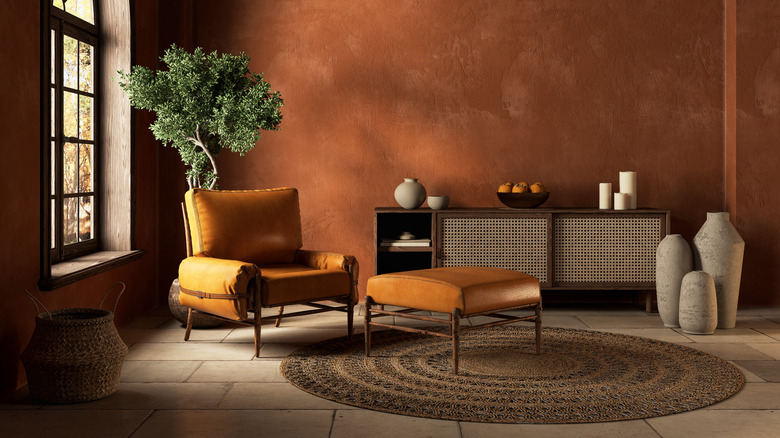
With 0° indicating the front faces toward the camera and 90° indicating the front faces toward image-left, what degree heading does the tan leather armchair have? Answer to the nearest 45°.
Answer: approximately 315°

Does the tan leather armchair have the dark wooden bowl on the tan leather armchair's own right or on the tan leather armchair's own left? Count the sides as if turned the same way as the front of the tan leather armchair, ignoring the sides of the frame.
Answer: on the tan leather armchair's own left

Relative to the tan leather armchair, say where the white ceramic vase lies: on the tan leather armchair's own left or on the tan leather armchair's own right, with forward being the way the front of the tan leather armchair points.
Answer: on the tan leather armchair's own left

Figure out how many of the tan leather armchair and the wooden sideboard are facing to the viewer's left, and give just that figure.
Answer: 0

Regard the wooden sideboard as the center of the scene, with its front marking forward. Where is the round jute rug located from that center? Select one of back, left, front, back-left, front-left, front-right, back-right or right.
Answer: front

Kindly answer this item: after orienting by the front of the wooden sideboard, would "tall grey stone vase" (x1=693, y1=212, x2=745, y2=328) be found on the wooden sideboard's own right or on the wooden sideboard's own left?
on the wooden sideboard's own left

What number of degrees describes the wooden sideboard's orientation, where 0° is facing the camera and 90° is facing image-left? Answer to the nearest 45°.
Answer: approximately 0°

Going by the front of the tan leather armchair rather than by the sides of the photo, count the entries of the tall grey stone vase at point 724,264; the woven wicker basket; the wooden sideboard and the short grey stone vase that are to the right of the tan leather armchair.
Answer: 1

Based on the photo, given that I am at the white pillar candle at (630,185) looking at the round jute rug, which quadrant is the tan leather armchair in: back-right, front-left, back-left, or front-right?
front-right

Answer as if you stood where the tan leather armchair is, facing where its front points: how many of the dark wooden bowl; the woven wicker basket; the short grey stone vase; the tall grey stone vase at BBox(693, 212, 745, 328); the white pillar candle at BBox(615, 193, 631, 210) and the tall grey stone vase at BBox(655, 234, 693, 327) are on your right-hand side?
1

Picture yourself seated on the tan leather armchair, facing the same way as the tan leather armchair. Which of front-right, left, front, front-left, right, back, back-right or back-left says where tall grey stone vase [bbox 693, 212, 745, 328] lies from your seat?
front-left

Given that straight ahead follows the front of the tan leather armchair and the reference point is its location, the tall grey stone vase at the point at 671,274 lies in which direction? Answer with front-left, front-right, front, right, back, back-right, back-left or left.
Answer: front-left
